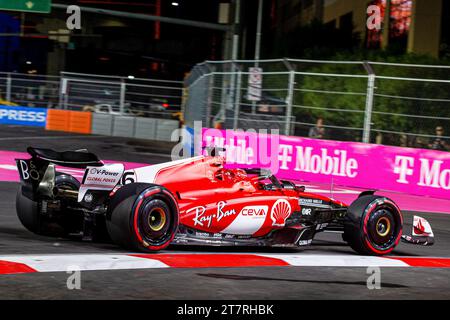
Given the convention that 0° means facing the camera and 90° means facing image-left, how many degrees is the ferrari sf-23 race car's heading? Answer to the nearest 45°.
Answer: approximately 225°

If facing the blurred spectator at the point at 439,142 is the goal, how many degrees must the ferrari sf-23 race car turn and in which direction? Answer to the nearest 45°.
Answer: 0° — it already faces them

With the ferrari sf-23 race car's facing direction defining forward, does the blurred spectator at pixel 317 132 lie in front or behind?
in front

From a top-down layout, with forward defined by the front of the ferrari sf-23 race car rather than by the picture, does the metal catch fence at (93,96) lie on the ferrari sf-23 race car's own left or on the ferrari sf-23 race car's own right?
on the ferrari sf-23 race car's own left

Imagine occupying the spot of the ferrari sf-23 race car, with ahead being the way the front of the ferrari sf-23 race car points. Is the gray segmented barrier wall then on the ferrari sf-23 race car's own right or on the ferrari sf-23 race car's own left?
on the ferrari sf-23 race car's own left

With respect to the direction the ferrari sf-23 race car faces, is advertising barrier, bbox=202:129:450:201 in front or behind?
in front

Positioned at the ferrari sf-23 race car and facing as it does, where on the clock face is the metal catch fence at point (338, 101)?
The metal catch fence is roughly at 11 o'clock from the ferrari sf-23 race car.
